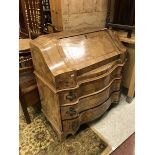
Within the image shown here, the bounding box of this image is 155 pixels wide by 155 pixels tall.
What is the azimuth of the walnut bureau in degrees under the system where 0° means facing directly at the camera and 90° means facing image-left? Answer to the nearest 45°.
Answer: approximately 315°
